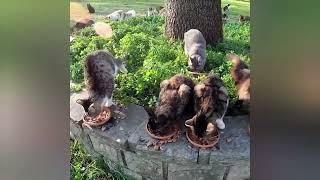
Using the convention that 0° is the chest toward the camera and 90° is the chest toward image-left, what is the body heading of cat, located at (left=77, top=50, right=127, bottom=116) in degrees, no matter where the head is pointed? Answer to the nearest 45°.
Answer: approximately 0°

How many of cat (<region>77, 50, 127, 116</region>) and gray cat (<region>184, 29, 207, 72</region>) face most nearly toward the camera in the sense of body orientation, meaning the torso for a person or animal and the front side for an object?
2

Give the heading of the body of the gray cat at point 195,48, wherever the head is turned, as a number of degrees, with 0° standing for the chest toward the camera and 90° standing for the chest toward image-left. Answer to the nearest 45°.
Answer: approximately 0°
